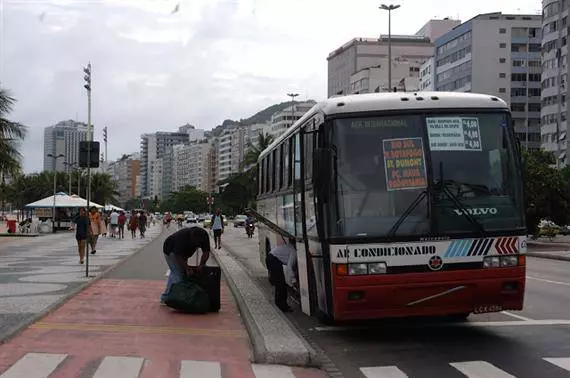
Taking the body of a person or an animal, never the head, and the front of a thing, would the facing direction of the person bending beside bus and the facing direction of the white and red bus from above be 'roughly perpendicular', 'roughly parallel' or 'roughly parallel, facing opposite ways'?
roughly perpendicular

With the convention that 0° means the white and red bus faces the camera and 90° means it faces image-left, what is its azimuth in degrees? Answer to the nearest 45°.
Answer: approximately 0°

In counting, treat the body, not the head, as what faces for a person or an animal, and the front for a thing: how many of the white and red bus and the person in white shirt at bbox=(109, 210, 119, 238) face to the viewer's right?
0

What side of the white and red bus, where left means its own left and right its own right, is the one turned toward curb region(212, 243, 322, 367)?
right

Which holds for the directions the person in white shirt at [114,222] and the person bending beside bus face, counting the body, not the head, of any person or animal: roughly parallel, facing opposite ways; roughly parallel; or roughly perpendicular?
roughly perpendicular
